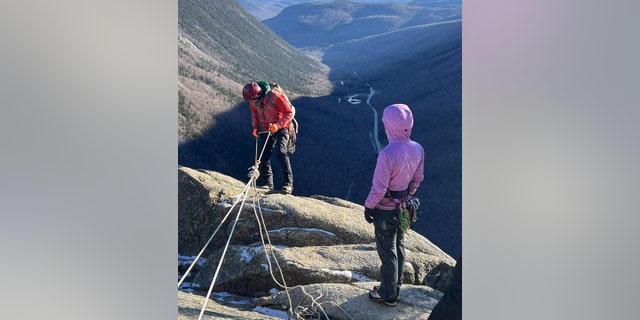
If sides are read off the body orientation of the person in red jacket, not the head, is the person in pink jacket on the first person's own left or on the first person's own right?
on the first person's own left

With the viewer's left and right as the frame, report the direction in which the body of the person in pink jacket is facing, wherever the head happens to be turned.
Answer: facing away from the viewer and to the left of the viewer

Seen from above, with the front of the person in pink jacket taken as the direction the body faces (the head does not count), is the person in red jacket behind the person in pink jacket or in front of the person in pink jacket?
in front

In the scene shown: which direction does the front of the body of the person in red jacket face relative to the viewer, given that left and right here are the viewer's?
facing the viewer and to the left of the viewer

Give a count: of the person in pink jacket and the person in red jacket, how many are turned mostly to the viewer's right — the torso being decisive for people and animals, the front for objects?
0
